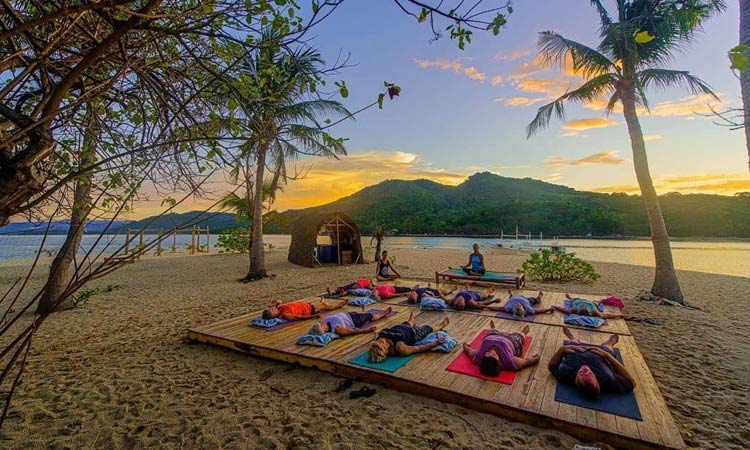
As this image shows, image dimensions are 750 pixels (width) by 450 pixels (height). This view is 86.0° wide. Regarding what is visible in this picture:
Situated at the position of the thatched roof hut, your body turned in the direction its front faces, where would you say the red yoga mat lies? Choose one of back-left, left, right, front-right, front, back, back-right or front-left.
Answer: front-right

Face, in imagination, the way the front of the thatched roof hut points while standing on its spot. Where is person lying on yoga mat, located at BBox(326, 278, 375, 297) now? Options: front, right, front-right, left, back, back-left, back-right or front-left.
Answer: front-right

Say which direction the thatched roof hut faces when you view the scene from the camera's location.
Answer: facing the viewer and to the right of the viewer

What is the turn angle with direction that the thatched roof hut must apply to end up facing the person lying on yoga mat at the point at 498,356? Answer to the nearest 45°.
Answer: approximately 45° to its right

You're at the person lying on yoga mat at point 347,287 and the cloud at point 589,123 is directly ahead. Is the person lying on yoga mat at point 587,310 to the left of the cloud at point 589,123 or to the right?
right

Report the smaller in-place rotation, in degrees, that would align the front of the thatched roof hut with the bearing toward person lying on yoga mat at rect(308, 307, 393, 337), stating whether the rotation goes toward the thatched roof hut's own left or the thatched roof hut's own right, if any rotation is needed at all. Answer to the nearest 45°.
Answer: approximately 45° to the thatched roof hut's own right

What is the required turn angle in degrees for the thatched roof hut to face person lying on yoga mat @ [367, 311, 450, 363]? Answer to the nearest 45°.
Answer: approximately 45° to its right

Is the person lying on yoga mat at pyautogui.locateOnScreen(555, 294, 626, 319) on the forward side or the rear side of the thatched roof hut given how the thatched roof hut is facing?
on the forward side

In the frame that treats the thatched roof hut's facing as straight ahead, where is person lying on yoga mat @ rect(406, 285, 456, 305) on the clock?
The person lying on yoga mat is roughly at 1 o'clock from the thatched roof hut.

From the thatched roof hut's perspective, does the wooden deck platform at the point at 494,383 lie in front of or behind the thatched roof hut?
in front

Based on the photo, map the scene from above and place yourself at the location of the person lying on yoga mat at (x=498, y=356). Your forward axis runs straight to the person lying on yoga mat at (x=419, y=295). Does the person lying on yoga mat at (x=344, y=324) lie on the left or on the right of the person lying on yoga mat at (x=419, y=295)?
left

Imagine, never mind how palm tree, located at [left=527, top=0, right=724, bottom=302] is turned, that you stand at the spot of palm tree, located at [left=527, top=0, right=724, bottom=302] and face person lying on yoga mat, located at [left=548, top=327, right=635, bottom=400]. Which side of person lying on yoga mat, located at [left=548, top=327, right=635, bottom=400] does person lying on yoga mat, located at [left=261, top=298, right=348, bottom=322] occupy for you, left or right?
right
